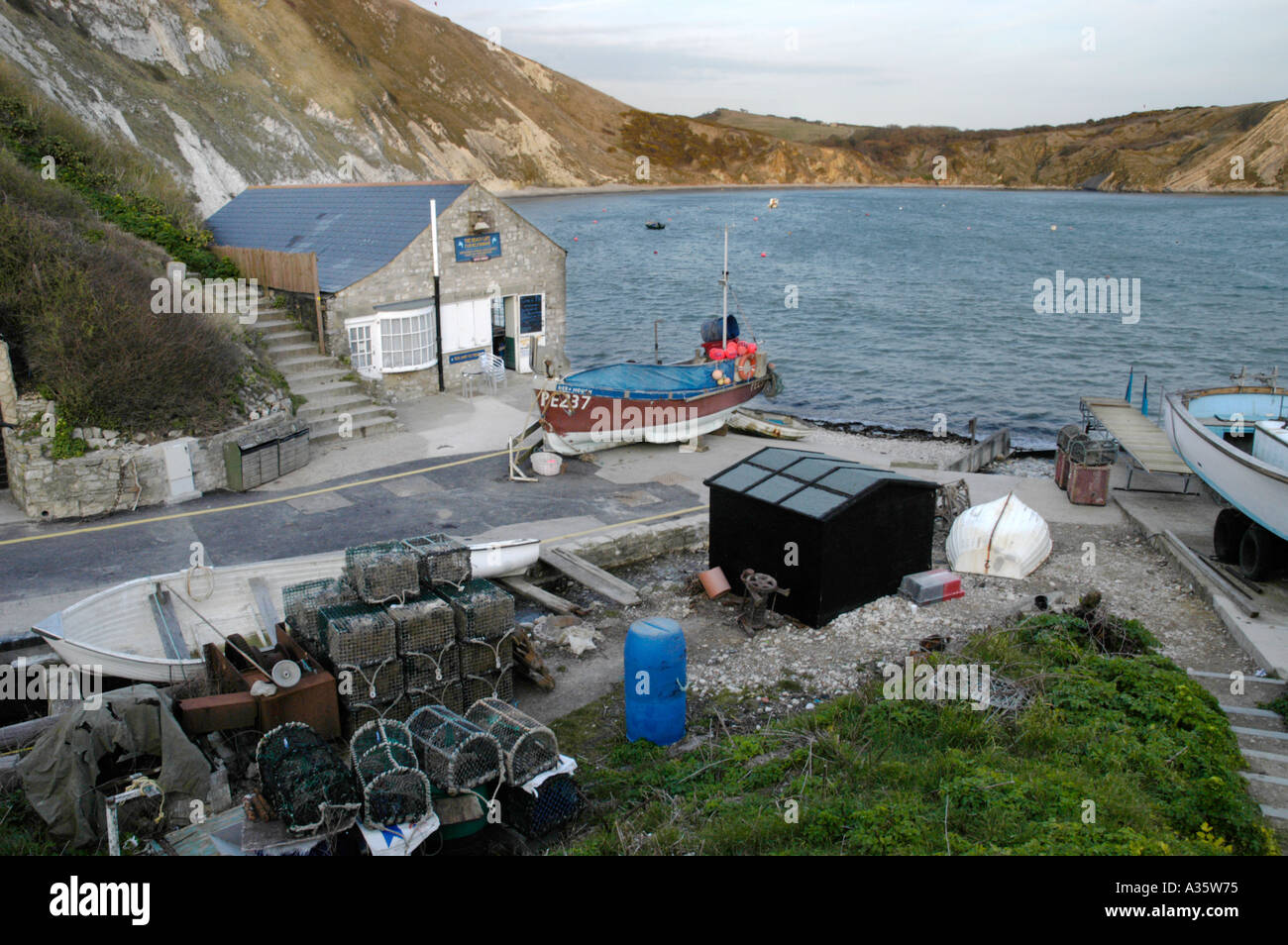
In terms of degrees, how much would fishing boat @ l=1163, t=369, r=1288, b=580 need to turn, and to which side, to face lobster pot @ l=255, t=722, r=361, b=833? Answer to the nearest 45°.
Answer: approximately 90° to its left

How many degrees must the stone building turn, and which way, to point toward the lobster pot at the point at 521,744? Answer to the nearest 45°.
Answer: approximately 45° to its right

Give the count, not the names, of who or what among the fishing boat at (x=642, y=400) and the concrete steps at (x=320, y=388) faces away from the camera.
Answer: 0

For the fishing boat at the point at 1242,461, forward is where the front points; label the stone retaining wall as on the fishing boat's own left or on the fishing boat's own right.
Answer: on the fishing boat's own left

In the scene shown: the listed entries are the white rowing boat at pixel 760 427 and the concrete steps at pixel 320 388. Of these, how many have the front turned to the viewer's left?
0

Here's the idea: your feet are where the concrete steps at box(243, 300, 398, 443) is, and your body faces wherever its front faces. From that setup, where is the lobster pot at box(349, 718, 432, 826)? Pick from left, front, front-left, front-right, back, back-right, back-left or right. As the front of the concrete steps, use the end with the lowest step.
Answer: front-right

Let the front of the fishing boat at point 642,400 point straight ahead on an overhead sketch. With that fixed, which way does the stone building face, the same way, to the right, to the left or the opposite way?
to the left

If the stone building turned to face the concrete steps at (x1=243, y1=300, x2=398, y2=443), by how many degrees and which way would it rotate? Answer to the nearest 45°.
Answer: approximately 90° to its right

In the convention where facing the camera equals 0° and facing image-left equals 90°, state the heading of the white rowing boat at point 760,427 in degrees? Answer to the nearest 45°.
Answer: approximately 315°
